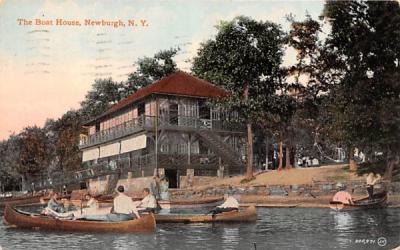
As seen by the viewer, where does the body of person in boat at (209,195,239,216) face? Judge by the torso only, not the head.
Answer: to the viewer's left

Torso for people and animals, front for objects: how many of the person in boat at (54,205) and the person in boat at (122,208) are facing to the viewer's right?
1

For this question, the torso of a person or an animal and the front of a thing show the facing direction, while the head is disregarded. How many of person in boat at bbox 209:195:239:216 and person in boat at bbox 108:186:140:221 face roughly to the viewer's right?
0

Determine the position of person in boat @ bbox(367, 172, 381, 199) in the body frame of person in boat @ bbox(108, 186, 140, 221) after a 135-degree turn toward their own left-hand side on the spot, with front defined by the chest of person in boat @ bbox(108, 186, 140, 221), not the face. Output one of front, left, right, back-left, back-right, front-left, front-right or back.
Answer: left

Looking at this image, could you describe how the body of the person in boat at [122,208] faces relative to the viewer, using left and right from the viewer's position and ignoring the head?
facing away from the viewer and to the left of the viewer

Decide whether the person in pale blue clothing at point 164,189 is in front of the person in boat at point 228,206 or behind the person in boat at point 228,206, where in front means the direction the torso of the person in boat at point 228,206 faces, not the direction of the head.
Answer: in front

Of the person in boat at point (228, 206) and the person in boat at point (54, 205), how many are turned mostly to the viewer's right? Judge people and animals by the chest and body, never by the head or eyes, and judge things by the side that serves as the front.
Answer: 1

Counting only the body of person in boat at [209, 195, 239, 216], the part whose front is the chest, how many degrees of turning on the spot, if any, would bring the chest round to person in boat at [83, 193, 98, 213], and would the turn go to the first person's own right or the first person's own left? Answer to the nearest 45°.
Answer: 0° — they already face them

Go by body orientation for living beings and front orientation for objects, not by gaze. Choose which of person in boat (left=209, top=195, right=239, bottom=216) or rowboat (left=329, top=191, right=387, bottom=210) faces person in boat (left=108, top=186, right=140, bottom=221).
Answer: person in boat (left=209, top=195, right=239, bottom=216)

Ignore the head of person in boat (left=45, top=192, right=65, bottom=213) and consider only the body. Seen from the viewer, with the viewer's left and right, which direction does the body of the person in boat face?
facing to the right of the viewer
